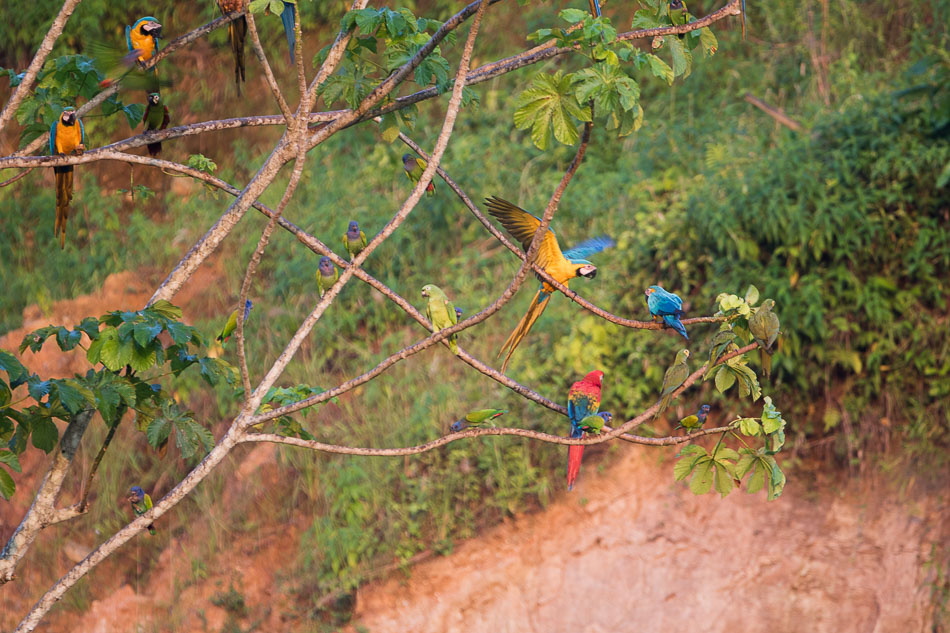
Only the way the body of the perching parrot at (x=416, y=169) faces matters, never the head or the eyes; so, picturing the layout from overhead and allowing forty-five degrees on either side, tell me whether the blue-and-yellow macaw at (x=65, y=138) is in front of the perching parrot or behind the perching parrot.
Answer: in front

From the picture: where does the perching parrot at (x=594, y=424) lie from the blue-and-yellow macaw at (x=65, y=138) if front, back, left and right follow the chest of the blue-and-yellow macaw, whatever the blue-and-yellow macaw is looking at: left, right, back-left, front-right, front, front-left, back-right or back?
front-left

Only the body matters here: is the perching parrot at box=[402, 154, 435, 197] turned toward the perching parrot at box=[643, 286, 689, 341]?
no

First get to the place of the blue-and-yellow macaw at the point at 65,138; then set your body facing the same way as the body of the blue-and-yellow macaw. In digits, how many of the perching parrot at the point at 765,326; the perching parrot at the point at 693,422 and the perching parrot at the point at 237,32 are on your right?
0

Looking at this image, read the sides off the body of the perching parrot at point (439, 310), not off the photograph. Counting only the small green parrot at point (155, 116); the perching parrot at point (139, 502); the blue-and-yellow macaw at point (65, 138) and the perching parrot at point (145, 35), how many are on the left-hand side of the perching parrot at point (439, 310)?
0

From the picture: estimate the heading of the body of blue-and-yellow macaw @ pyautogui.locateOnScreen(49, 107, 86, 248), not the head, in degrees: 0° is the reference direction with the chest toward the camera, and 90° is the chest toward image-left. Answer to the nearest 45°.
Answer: approximately 0°

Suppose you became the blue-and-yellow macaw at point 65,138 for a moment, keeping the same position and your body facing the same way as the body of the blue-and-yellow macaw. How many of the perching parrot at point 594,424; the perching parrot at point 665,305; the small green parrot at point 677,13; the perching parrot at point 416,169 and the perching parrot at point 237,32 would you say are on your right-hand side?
0
